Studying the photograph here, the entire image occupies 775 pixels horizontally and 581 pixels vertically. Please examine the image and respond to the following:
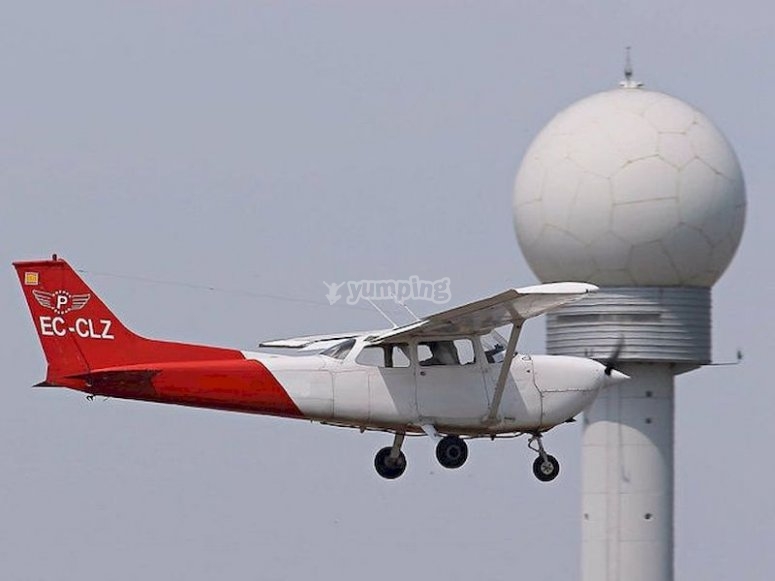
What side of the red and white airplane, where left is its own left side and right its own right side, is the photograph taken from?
right
